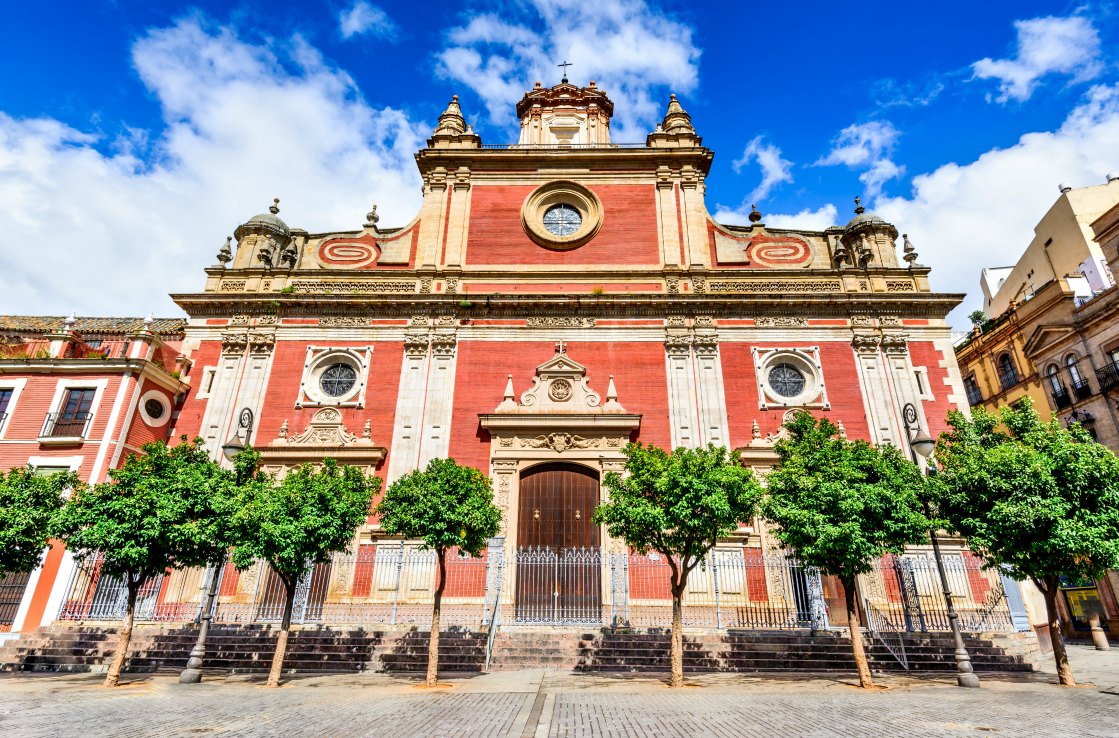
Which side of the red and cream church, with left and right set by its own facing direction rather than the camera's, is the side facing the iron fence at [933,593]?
left

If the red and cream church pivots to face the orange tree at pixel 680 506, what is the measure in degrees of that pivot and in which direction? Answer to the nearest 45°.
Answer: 0° — it already faces it

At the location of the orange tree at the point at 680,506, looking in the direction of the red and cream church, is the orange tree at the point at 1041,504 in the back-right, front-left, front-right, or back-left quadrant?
back-right

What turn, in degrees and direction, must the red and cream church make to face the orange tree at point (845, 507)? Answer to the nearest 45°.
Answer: approximately 45° to its left

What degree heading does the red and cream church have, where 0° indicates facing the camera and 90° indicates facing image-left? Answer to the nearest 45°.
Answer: approximately 0°

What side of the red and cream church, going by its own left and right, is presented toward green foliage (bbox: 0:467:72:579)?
right
